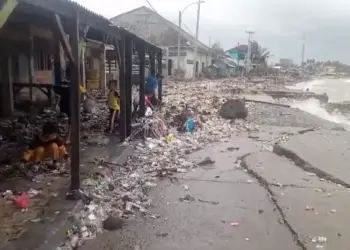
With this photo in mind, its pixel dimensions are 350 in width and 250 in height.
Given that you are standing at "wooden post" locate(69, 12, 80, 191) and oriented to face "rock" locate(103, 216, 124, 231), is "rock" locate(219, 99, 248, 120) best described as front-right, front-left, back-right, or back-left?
back-left

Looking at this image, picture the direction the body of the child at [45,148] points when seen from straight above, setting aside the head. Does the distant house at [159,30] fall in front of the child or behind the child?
behind

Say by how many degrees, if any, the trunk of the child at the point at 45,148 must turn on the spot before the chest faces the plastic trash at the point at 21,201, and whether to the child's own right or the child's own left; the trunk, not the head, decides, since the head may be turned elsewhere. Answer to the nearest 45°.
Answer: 0° — they already face it

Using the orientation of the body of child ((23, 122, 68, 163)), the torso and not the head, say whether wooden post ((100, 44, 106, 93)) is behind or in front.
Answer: behind
